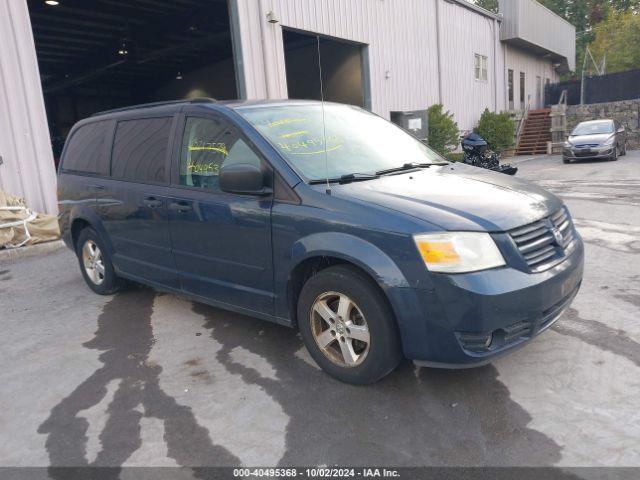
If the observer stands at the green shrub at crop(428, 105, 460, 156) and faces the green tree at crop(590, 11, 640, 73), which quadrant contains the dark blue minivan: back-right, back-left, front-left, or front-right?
back-right

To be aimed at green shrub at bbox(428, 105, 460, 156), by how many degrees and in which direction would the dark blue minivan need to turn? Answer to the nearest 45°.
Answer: approximately 135° to its left

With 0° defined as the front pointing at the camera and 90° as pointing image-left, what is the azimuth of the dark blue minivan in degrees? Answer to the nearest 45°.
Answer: approximately 315°

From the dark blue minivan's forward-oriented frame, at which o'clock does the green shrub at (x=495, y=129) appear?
The green shrub is roughly at 8 o'clock from the dark blue minivan.

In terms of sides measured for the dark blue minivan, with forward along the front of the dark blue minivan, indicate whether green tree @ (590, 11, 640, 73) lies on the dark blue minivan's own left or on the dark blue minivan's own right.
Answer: on the dark blue minivan's own left
